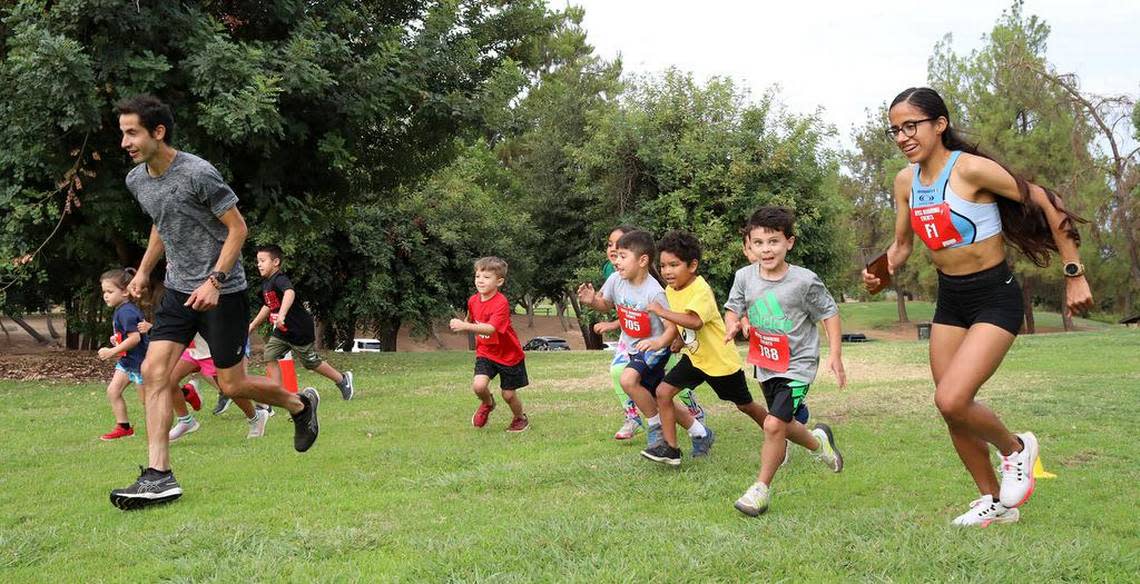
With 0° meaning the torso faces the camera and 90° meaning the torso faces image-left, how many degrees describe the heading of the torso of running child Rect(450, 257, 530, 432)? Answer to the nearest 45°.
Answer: approximately 45°

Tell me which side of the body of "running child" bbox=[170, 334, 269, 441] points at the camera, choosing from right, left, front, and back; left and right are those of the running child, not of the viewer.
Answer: left

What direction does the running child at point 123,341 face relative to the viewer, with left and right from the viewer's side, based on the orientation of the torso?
facing to the left of the viewer

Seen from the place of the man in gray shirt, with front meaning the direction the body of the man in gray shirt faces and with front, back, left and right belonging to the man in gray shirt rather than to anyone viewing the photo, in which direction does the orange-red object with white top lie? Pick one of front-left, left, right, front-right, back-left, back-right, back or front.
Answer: back-right

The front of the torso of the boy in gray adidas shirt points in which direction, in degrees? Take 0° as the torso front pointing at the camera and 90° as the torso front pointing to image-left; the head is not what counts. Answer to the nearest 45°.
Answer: approximately 45°

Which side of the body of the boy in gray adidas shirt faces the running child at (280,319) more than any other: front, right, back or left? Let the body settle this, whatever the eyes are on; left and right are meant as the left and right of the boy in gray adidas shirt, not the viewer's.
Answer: right

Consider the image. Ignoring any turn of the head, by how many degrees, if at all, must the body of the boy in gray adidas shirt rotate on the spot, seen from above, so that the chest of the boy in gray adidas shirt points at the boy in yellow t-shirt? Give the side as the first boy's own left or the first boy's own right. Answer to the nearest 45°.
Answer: approximately 90° to the first boy's own right

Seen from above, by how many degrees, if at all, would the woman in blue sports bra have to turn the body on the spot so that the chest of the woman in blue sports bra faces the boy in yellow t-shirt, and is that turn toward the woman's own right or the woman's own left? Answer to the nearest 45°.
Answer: approximately 90° to the woman's own right
